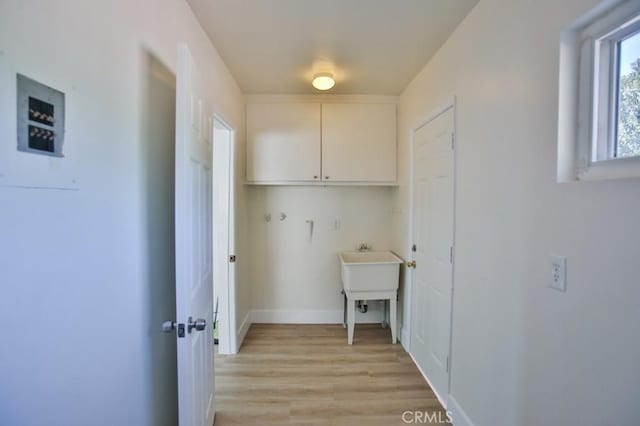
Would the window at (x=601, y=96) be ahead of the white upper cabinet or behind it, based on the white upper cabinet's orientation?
ahead

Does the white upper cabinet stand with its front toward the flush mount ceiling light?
yes

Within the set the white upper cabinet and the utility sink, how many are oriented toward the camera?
2

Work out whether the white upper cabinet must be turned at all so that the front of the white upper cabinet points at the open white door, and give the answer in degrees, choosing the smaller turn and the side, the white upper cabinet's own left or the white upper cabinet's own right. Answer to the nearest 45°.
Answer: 0° — it already faces it

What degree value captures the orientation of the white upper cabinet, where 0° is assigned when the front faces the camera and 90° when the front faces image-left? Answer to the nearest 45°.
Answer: approximately 0°

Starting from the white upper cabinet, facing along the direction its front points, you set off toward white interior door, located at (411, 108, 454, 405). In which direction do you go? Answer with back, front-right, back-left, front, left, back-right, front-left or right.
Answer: front-left

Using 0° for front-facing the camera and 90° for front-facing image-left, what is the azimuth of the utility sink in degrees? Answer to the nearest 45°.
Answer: approximately 0°

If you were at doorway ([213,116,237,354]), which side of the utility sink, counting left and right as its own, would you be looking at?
right
